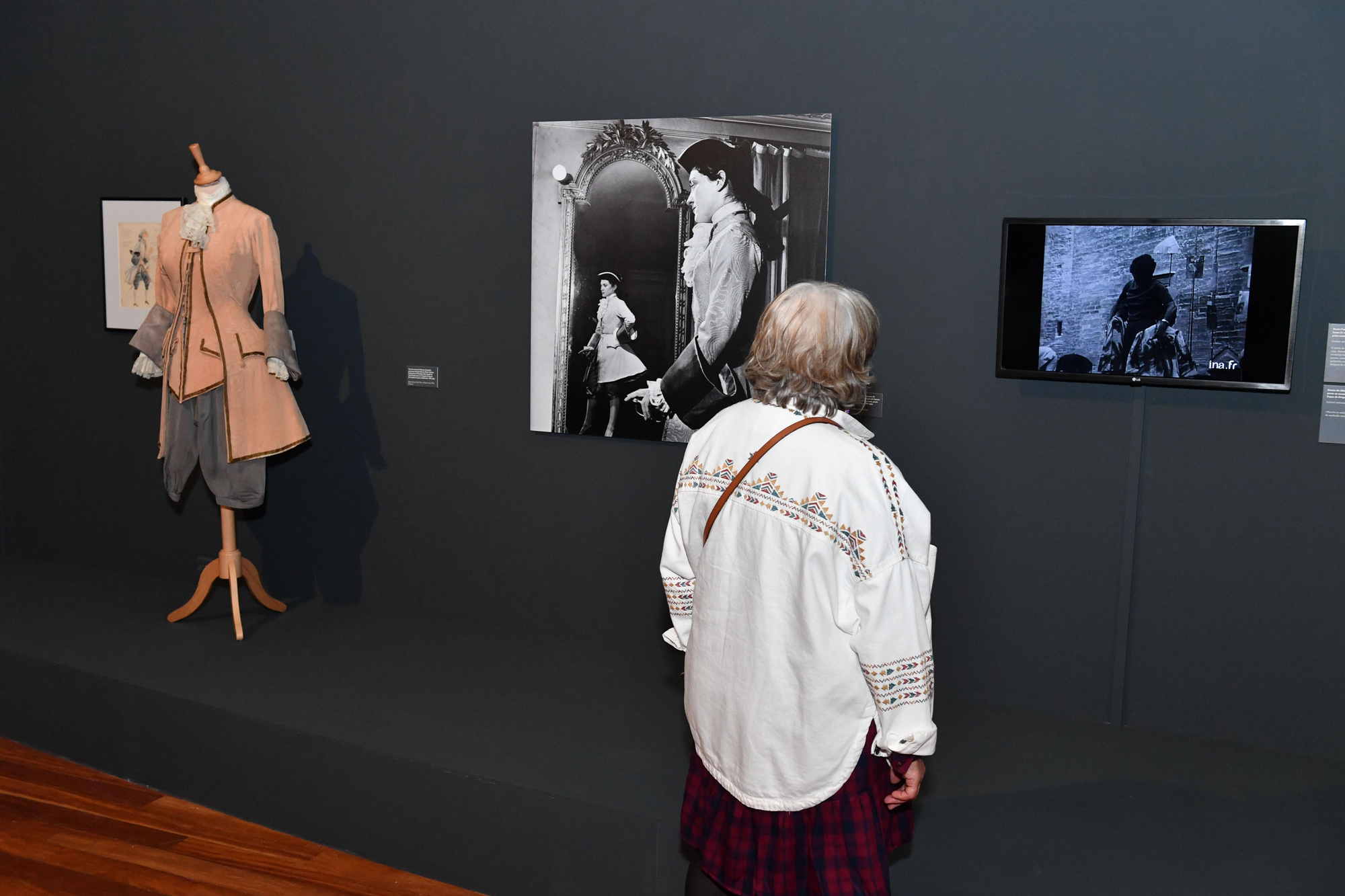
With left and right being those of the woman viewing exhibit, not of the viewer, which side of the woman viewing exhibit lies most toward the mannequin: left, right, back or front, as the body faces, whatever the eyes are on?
left

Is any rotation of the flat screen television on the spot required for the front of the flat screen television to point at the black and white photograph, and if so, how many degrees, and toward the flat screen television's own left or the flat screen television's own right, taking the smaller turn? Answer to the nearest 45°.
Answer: approximately 90° to the flat screen television's own right

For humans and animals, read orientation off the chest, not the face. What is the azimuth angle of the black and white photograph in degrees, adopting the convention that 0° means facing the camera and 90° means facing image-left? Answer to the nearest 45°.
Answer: approximately 0°

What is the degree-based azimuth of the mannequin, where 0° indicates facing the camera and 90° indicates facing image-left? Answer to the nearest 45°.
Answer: approximately 45°

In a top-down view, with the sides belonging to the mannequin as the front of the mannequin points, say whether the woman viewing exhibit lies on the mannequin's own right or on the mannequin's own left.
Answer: on the mannequin's own left

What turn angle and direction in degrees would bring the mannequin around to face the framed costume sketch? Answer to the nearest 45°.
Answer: approximately 135° to its right

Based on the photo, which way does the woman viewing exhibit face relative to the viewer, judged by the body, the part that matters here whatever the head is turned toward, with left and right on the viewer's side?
facing away from the viewer and to the right of the viewer

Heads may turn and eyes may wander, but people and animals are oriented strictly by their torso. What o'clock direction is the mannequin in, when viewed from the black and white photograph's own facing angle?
The mannequin is roughly at 3 o'clock from the black and white photograph.

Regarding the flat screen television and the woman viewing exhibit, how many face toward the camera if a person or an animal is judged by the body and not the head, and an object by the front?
1
